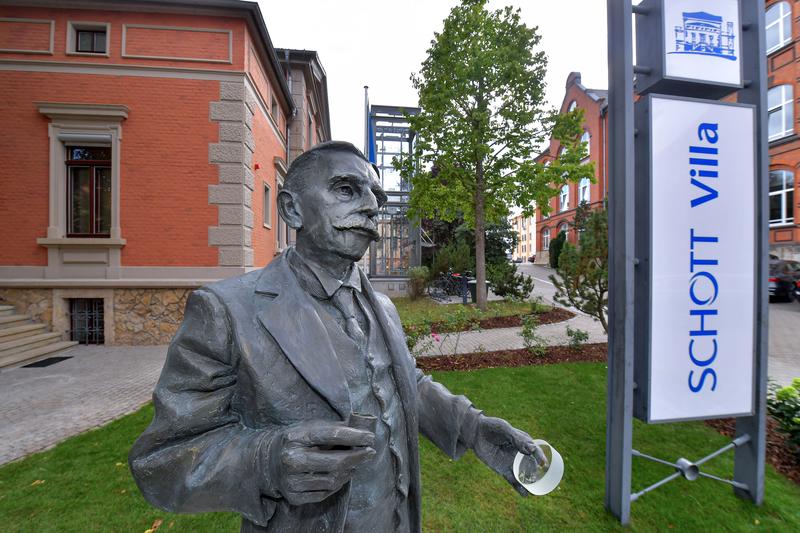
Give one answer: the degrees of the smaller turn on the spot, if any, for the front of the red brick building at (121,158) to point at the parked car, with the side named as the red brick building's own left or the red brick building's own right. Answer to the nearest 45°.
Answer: approximately 90° to the red brick building's own left

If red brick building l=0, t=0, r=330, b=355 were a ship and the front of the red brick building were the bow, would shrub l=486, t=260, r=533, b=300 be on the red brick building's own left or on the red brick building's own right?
on the red brick building's own left

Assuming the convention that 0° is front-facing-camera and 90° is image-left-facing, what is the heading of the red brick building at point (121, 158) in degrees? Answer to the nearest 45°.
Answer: approximately 0°

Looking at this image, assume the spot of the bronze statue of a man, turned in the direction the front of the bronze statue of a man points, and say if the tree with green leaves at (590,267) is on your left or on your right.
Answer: on your left

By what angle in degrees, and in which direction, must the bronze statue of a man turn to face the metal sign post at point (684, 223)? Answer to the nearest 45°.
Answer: approximately 90° to its left

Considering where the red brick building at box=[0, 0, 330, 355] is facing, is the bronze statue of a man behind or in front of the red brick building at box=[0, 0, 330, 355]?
in front

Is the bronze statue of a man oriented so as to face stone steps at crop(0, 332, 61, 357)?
no

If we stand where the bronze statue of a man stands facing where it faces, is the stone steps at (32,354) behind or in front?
behind

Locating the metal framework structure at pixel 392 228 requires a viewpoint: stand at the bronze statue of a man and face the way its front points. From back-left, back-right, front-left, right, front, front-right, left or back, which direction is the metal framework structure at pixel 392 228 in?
back-left

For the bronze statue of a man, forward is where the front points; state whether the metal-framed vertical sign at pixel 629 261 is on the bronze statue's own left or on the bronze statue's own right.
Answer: on the bronze statue's own left

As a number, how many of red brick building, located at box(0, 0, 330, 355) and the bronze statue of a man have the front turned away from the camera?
0

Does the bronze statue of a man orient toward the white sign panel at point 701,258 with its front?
no

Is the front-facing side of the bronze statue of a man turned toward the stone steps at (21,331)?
no

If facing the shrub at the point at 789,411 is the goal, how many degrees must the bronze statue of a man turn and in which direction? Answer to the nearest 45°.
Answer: approximately 90° to its left

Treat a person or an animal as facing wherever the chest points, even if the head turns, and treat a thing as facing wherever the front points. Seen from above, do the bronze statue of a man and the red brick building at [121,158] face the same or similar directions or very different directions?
same or similar directions
